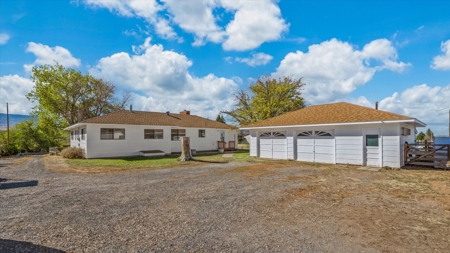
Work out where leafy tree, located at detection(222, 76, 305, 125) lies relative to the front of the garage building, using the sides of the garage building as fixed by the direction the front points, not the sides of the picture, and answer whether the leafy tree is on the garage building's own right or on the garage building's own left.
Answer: on the garage building's own right

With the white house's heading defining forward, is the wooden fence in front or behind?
in front

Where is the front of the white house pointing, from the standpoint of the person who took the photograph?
facing the viewer and to the right of the viewer

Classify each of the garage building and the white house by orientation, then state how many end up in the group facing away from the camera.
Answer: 0

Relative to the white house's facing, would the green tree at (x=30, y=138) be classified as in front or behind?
behind

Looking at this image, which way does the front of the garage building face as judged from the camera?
facing the viewer and to the left of the viewer
